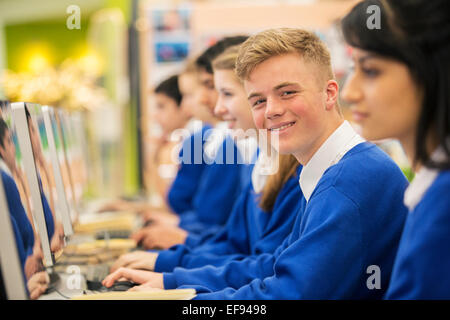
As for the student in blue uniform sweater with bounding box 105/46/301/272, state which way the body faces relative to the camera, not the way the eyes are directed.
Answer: to the viewer's left

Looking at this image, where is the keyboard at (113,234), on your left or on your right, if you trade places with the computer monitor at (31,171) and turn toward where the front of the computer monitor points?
on your left

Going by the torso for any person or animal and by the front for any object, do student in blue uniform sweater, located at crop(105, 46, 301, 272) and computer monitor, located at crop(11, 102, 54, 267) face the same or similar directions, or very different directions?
very different directions

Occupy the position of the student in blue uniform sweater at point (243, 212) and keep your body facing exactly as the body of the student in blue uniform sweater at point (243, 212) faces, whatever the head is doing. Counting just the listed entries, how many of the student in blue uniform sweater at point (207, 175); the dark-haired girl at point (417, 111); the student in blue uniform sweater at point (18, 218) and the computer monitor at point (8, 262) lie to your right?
1

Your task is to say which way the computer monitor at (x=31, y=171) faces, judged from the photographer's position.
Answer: facing to the right of the viewer

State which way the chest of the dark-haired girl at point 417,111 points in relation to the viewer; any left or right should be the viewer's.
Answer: facing to the left of the viewer

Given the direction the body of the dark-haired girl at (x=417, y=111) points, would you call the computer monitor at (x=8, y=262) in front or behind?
in front

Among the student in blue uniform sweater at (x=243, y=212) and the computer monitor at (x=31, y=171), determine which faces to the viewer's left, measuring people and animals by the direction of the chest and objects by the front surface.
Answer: the student in blue uniform sweater
